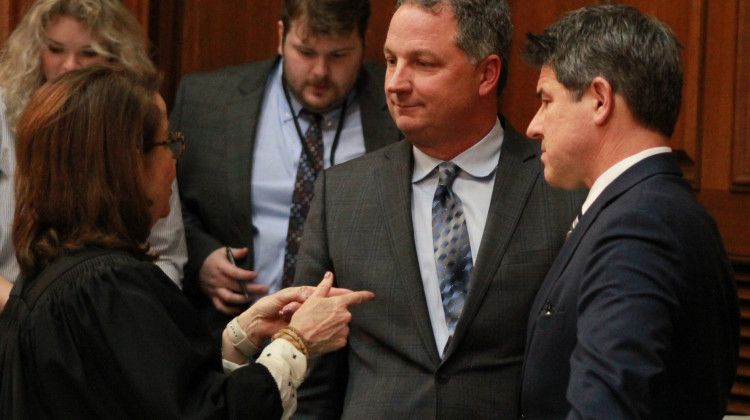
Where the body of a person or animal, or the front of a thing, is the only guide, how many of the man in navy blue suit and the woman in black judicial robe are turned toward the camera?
0

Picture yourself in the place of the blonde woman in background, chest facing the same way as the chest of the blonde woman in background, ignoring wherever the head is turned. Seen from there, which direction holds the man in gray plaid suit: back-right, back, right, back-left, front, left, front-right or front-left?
front-left

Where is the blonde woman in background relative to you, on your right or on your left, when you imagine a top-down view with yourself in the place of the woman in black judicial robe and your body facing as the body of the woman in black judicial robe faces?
on your left

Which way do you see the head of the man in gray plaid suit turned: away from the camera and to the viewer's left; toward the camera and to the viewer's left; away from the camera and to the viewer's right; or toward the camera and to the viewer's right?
toward the camera and to the viewer's left

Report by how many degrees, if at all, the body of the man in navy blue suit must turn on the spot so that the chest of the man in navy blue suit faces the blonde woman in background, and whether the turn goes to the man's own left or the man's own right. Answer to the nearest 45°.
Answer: approximately 45° to the man's own right

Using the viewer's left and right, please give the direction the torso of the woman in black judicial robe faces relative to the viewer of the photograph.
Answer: facing away from the viewer and to the right of the viewer

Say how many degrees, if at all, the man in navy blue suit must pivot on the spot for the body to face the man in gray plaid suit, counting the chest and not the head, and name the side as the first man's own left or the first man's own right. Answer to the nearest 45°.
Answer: approximately 45° to the first man's own right

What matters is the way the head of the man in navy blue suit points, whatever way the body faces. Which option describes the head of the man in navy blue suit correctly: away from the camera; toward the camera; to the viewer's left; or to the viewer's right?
to the viewer's left

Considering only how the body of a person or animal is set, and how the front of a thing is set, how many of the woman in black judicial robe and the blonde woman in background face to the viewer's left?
0

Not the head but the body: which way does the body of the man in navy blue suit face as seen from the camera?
to the viewer's left

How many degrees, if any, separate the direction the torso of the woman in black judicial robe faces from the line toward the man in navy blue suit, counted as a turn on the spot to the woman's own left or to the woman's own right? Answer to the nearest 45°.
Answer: approximately 45° to the woman's own right

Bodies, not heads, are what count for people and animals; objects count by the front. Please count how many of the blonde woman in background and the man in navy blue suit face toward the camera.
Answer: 1

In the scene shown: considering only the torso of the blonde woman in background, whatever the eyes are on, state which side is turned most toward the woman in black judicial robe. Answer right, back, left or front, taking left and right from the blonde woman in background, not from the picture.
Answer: front

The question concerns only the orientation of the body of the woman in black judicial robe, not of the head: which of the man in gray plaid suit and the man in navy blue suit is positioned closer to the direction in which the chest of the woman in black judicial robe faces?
the man in gray plaid suit
